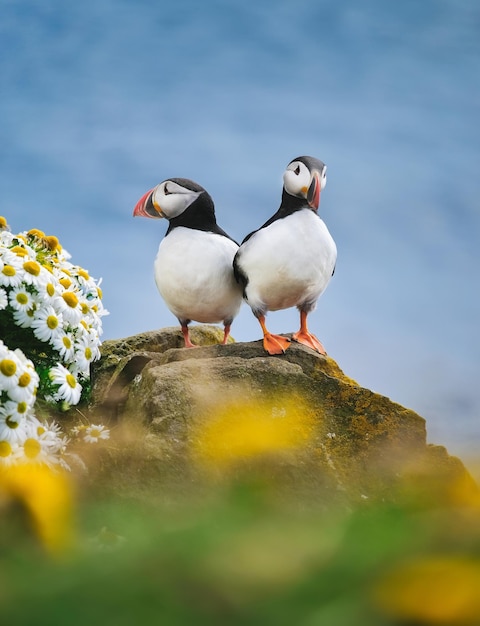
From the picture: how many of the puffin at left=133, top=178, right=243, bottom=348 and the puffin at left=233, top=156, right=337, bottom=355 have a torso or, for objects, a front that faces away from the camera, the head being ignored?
0

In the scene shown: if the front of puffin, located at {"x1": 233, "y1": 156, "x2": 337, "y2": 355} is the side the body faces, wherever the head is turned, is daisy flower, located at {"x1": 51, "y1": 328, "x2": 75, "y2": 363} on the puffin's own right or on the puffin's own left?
on the puffin's own right

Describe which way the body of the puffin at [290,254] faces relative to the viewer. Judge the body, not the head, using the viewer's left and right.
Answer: facing the viewer and to the right of the viewer

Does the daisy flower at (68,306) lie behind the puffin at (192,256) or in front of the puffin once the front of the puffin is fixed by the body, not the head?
in front
